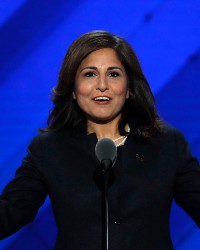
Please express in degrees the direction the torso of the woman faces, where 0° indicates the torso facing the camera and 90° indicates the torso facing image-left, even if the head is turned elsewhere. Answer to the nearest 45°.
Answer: approximately 0°
